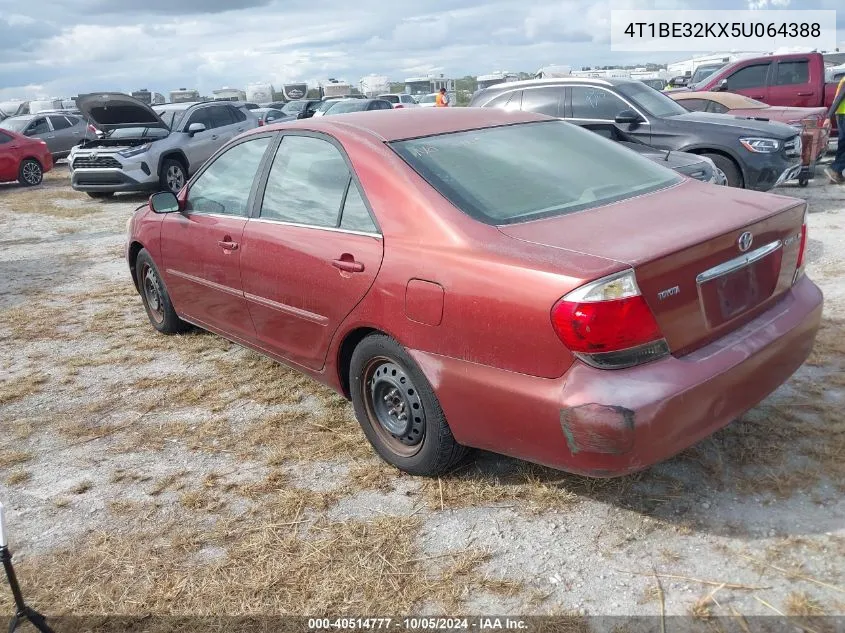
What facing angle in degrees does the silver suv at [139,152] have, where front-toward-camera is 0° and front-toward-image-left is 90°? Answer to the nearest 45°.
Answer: approximately 45°

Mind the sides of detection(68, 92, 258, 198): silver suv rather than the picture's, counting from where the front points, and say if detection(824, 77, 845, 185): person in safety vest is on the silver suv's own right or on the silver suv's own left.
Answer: on the silver suv's own left

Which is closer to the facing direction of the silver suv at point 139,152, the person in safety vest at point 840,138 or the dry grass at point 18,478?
the dry grass

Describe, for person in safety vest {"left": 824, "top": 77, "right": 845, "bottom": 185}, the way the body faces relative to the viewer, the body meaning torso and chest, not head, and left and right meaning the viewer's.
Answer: facing to the left of the viewer

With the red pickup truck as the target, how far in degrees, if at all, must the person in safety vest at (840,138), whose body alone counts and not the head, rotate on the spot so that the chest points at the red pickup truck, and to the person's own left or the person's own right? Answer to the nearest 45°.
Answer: approximately 90° to the person's own right

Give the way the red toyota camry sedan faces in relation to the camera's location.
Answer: facing away from the viewer and to the left of the viewer

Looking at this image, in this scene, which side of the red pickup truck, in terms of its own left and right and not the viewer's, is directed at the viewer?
left

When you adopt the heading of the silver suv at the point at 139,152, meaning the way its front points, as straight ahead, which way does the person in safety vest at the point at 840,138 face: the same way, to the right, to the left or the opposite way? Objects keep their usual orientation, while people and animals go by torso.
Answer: to the right

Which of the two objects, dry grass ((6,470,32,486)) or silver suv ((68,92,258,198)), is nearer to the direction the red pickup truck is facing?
the silver suv
